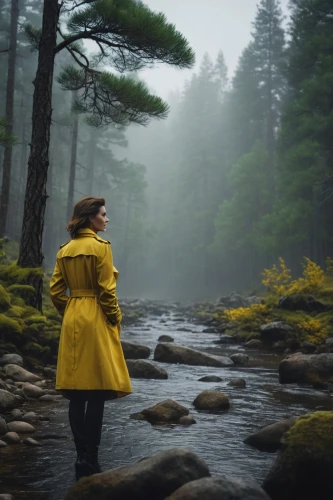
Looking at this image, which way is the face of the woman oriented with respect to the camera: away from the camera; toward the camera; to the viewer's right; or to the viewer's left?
to the viewer's right

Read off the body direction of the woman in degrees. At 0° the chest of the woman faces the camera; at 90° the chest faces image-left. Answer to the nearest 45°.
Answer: approximately 225°

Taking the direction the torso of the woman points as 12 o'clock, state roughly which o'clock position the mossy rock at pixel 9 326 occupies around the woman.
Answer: The mossy rock is roughly at 10 o'clock from the woman.

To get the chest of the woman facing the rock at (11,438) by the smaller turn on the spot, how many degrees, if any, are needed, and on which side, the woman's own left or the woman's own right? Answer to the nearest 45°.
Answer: approximately 90° to the woman's own left

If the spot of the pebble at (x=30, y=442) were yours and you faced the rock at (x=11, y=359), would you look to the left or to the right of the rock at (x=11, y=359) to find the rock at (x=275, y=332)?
right

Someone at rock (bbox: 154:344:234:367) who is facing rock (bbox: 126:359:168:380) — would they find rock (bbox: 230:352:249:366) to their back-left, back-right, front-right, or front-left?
back-left

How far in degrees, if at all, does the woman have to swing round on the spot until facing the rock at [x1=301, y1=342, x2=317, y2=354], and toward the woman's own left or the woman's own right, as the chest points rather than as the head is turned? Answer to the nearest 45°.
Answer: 0° — they already face it

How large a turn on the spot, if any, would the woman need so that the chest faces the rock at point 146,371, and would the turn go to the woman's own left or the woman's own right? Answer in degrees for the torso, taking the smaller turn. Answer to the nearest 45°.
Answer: approximately 45° to the woman's own left
